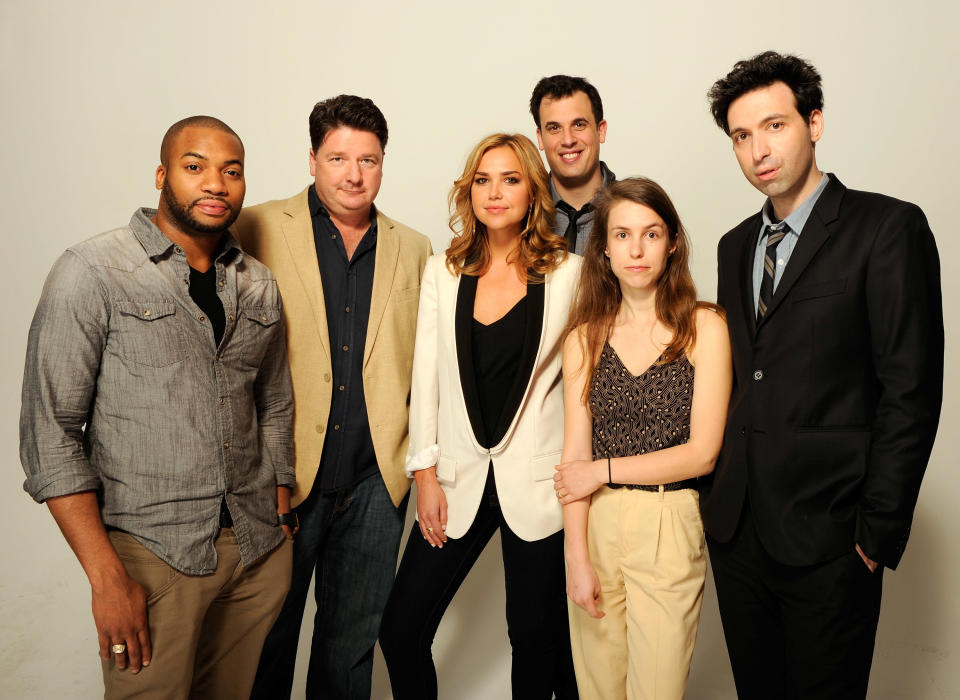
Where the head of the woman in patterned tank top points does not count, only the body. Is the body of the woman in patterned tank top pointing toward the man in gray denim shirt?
no

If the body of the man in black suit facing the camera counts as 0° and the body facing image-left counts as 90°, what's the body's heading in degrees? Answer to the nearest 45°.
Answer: approximately 45°

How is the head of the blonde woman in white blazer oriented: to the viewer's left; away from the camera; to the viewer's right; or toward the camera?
toward the camera

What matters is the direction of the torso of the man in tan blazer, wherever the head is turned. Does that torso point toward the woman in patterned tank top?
no

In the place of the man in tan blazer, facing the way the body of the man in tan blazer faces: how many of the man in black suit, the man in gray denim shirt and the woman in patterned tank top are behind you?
0

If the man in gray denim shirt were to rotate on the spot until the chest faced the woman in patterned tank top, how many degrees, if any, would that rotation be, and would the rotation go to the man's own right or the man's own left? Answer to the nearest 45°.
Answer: approximately 45° to the man's own left

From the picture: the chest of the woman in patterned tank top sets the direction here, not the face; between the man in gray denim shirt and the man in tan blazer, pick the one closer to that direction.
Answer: the man in gray denim shirt

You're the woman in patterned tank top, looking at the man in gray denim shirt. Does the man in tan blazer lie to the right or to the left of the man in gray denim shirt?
right

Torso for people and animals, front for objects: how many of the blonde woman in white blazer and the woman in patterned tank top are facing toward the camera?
2

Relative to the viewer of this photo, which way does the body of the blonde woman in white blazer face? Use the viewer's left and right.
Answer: facing the viewer

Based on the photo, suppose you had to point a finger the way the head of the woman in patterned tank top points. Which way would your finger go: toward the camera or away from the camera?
toward the camera

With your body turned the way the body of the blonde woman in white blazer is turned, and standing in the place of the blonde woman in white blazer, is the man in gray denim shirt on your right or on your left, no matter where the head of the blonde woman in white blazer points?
on your right

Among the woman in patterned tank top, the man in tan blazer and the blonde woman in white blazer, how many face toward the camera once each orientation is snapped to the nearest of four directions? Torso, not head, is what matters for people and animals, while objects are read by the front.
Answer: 3

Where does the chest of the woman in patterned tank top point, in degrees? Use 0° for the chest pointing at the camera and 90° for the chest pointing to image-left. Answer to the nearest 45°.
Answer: approximately 0°
